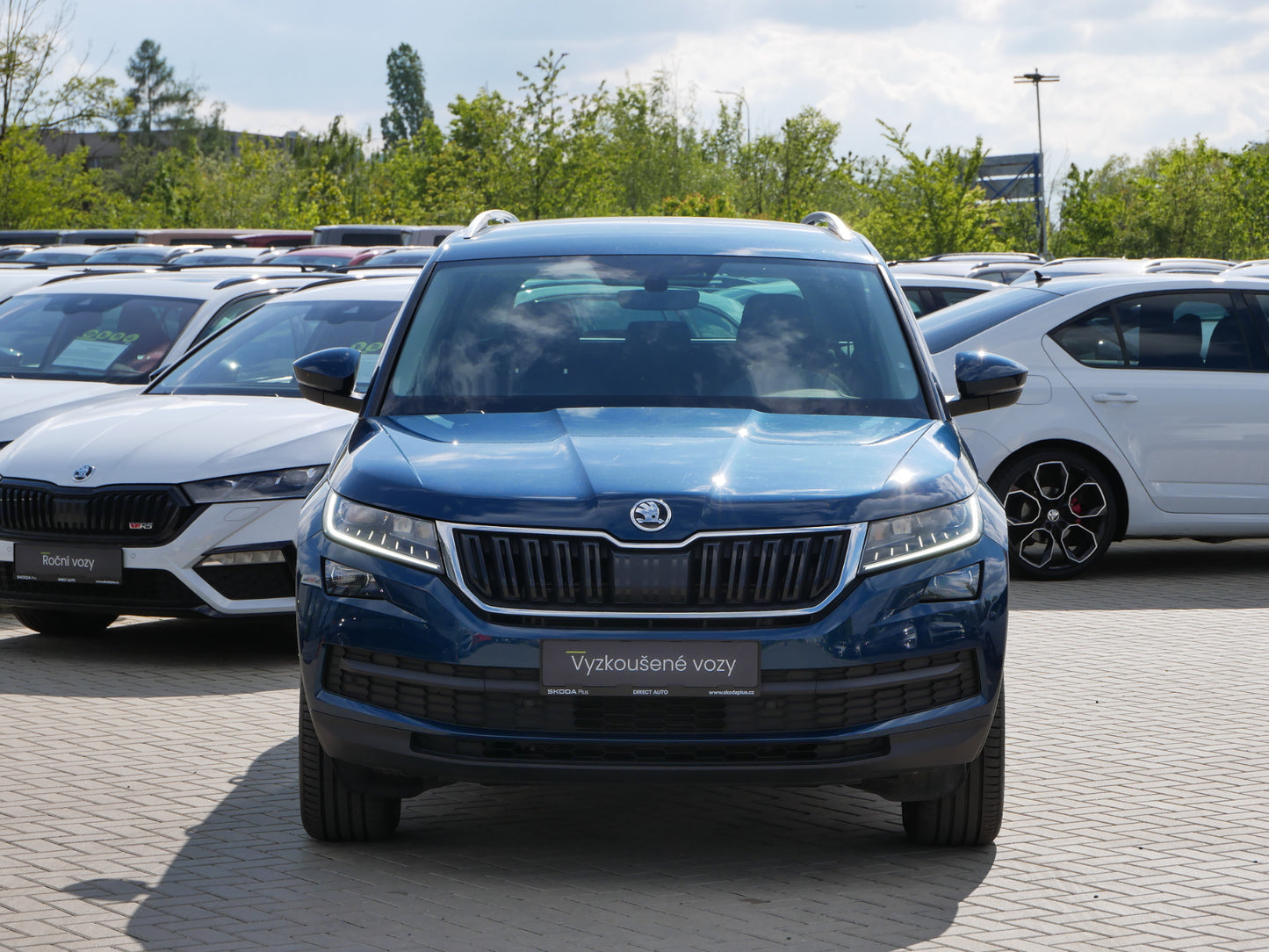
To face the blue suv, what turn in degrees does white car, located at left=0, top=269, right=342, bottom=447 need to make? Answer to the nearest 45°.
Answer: approximately 45° to its left

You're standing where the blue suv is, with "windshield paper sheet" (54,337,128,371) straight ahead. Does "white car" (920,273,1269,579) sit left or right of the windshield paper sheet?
right

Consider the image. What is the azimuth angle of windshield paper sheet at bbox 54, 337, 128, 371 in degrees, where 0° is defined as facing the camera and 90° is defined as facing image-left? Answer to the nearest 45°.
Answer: approximately 45°

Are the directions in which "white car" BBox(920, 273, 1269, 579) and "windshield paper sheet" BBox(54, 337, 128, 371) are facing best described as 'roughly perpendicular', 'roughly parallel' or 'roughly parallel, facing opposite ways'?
roughly perpendicular

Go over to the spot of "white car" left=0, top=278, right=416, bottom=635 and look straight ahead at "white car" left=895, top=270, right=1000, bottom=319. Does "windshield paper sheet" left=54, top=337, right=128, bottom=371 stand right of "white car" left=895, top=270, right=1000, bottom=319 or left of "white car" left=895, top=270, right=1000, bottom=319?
left

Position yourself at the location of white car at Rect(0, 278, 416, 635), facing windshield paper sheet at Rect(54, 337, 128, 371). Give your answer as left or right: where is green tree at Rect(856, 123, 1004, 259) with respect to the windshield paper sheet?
right

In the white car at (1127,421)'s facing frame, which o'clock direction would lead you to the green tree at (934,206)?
The green tree is roughly at 9 o'clock from the white car.

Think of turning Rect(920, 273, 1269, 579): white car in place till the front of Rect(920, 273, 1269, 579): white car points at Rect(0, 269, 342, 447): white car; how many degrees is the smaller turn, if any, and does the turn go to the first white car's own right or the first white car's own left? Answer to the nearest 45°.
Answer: approximately 180°

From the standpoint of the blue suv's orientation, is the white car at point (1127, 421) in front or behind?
behind

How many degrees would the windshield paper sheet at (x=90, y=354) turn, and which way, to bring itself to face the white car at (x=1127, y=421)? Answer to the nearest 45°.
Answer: approximately 135° to its left
